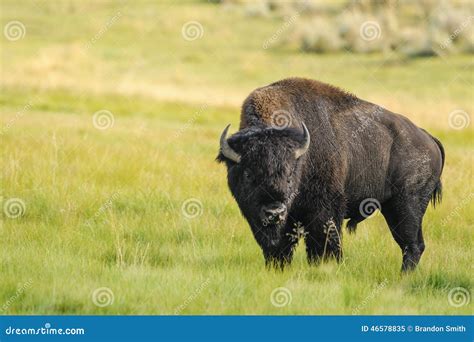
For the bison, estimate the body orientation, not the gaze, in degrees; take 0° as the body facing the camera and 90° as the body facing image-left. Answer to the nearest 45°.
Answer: approximately 45°
